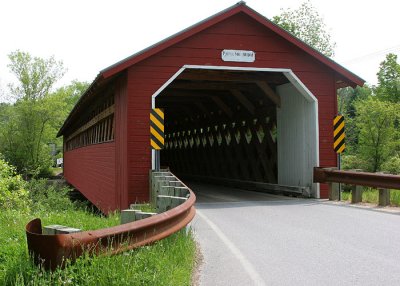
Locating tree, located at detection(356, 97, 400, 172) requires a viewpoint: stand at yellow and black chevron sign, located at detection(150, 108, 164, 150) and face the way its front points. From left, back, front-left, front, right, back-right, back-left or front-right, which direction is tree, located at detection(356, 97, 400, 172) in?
back-left

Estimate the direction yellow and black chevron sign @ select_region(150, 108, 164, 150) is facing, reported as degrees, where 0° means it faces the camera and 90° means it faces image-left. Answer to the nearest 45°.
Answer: approximately 0°

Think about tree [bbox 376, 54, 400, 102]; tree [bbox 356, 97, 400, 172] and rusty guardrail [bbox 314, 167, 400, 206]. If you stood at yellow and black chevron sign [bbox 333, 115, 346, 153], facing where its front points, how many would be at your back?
2

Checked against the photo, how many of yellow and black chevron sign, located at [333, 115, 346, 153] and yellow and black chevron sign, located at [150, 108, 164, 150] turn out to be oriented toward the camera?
2

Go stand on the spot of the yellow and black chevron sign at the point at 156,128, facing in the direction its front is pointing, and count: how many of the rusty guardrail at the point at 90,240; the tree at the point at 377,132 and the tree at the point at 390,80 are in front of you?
1

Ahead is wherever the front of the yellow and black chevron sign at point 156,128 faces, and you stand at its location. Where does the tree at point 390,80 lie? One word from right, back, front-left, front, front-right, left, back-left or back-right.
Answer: back-left

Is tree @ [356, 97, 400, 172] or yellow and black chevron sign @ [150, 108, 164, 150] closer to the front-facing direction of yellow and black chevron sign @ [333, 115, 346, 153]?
the yellow and black chevron sign

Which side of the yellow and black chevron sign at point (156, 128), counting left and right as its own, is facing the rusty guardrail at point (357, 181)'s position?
left

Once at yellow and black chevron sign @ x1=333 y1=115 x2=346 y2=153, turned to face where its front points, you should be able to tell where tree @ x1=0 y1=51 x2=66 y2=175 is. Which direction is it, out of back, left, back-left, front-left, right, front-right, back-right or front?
back-right

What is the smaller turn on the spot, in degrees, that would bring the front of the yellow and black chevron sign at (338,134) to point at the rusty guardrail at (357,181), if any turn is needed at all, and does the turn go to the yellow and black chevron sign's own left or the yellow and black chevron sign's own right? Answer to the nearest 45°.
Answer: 0° — it already faces it

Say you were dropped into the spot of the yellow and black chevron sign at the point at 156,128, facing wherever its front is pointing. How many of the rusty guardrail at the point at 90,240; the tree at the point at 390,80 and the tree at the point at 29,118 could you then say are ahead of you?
1

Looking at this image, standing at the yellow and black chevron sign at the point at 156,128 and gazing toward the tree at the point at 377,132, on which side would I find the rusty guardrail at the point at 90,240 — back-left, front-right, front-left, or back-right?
back-right

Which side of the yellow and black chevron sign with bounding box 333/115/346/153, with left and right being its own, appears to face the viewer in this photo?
front

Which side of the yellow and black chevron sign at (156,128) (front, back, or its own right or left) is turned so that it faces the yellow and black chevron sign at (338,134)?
left
